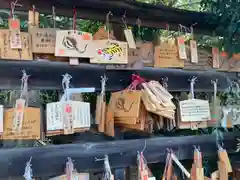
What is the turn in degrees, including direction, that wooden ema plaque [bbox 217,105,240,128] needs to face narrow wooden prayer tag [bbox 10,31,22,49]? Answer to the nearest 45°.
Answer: approximately 45° to its right

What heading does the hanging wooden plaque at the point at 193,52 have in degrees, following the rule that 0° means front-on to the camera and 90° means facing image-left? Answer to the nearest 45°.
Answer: approximately 0°

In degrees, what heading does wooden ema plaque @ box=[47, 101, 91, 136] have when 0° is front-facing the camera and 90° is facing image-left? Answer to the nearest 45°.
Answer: approximately 0°
